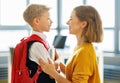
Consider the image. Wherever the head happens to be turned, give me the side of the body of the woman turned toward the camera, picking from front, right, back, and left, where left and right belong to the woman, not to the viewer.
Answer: left

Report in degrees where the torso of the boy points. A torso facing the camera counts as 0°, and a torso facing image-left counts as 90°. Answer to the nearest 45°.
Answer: approximately 270°

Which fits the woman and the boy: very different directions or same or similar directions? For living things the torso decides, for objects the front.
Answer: very different directions

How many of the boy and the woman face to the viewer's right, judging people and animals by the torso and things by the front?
1

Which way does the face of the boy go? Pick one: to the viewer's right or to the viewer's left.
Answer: to the viewer's right

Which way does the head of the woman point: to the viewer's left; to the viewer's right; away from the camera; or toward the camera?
to the viewer's left
